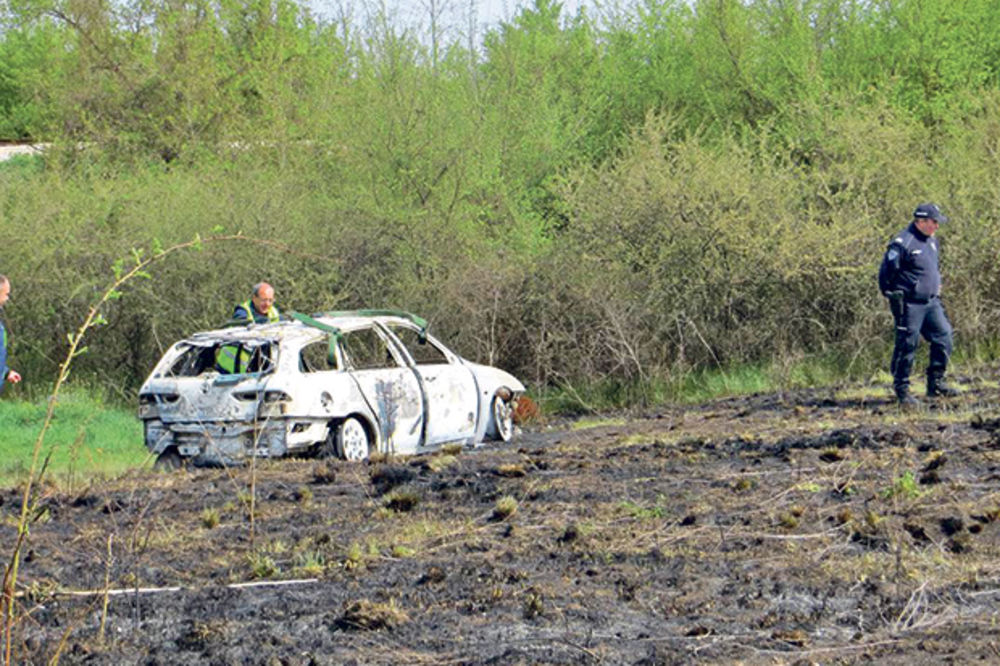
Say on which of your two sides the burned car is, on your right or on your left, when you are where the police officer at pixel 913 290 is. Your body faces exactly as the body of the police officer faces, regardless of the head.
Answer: on your right

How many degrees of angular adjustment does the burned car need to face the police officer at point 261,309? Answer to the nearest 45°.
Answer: approximately 45° to its left

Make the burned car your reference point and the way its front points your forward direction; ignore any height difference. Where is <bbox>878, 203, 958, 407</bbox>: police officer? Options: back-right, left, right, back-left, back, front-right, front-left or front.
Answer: front-right

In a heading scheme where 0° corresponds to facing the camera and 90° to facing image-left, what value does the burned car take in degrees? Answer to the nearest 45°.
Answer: approximately 225°
